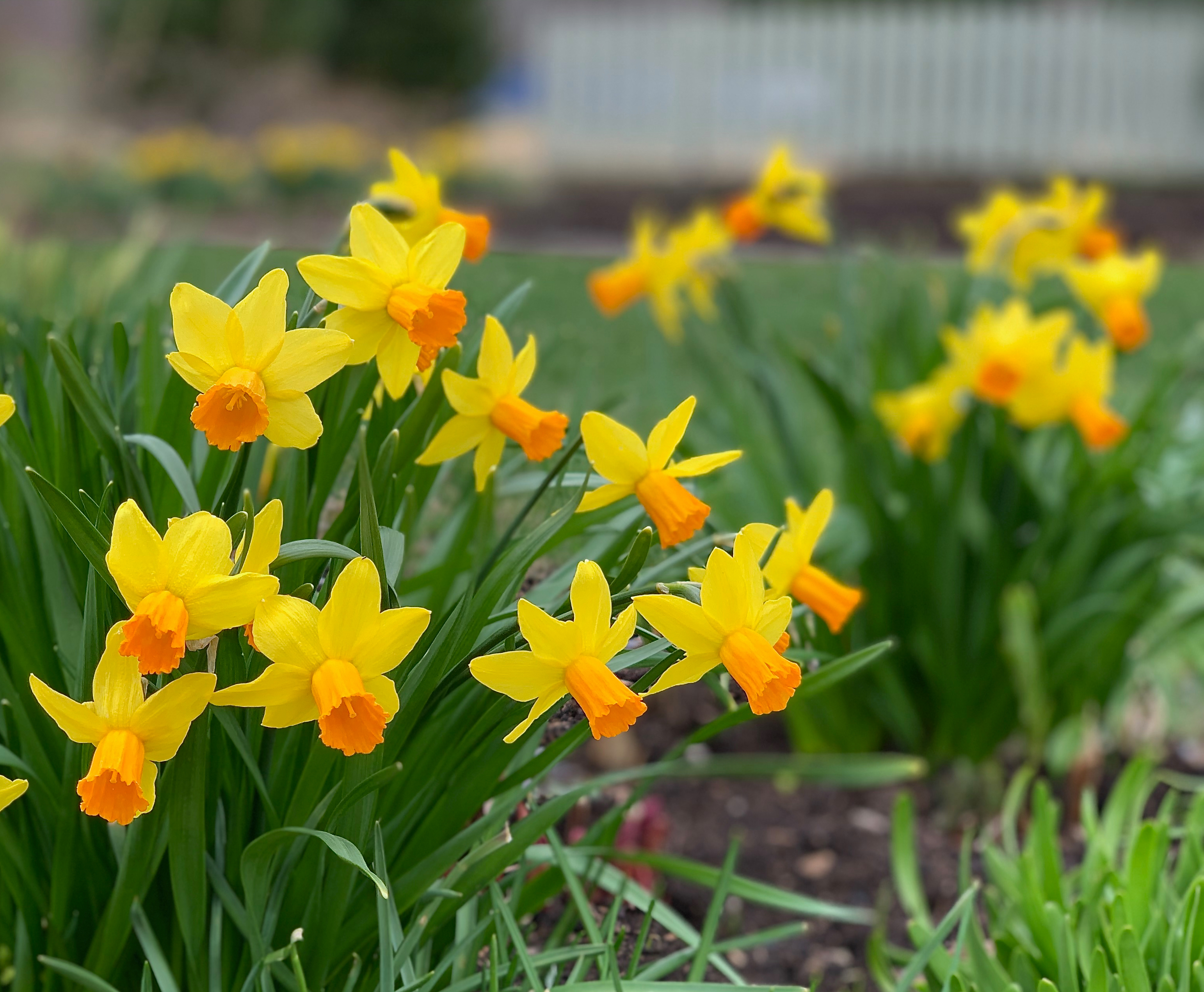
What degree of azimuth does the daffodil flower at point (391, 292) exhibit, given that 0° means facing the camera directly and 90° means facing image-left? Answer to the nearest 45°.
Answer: approximately 315°

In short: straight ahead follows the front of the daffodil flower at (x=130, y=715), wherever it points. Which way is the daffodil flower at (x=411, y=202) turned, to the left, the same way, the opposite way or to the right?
to the left

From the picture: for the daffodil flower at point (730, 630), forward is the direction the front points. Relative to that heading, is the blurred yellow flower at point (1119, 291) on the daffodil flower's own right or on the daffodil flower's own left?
on the daffodil flower's own left

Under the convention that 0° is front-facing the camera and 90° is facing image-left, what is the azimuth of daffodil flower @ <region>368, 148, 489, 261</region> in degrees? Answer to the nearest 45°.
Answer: approximately 270°

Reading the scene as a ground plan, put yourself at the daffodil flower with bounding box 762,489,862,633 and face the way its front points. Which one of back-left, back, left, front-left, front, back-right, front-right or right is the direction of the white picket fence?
left

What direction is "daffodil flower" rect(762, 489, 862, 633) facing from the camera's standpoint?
to the viewer's right

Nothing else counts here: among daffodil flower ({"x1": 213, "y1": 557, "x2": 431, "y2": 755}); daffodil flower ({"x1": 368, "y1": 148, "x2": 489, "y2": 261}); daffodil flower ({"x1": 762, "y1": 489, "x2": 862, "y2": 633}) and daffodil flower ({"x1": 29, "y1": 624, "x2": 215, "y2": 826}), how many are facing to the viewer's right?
2
